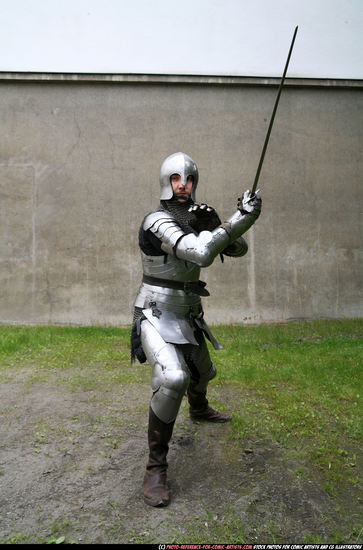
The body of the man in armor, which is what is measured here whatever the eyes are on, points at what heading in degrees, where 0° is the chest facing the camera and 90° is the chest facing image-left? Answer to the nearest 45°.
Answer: approximately 315°
